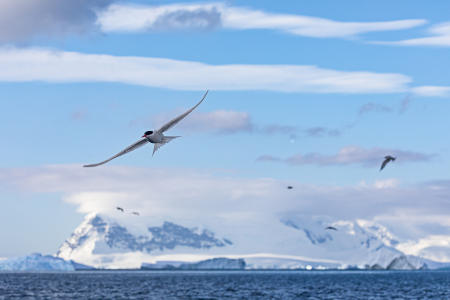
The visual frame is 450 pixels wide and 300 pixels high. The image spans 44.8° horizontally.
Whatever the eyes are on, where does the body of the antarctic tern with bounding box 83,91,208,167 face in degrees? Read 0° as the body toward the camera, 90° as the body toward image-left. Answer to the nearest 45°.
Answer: approximately 45°
